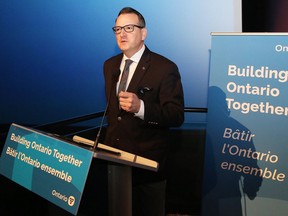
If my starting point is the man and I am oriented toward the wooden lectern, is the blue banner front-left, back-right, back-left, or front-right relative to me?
back-left

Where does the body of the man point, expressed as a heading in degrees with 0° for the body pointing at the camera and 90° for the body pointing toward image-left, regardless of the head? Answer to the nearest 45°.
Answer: approximately 45°

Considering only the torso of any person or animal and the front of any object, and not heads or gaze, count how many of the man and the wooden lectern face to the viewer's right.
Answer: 0

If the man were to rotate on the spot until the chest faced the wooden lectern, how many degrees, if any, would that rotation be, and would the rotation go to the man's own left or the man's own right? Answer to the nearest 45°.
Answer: approximately 45° to the man's own left

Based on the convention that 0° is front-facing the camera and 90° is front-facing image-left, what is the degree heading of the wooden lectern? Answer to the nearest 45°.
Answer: approximately 45°

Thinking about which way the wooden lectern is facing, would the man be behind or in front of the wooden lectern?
behind

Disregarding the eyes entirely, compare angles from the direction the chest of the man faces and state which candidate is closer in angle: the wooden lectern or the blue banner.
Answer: the wooden lectern

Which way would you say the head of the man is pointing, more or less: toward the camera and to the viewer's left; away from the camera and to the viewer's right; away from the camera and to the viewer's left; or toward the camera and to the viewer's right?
toward the camera and to the viewer's left
